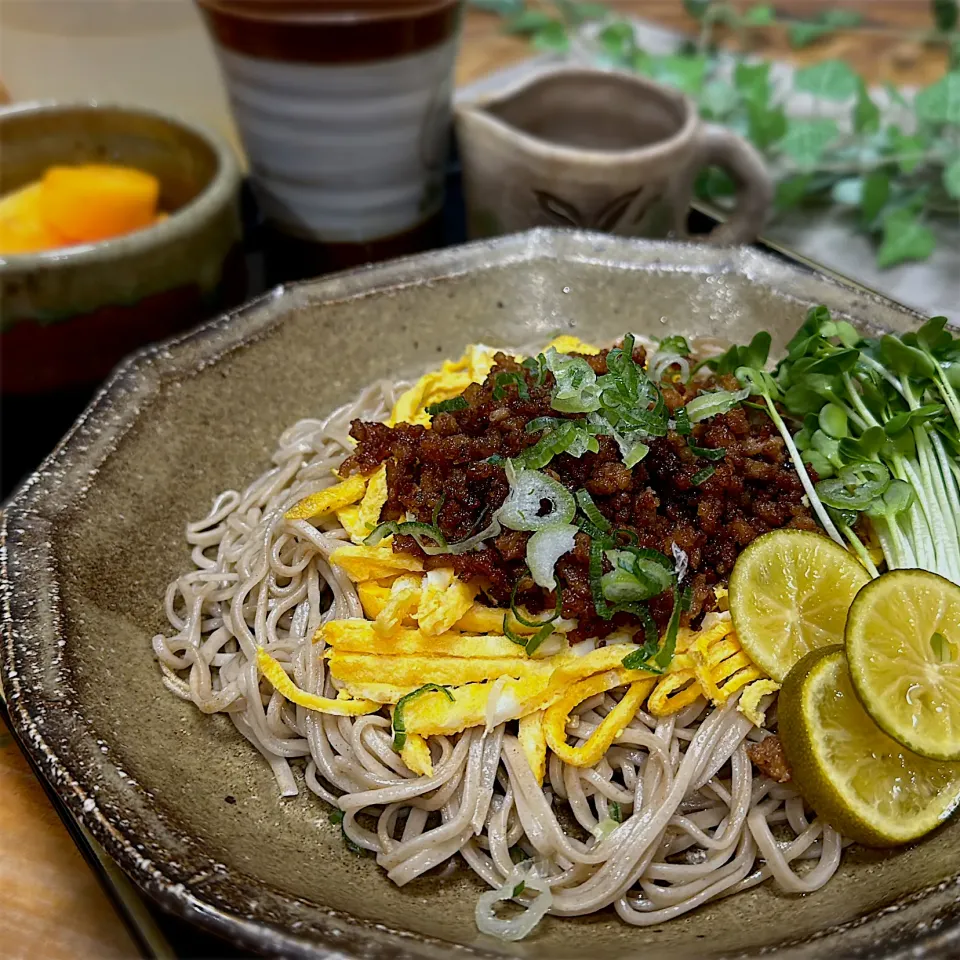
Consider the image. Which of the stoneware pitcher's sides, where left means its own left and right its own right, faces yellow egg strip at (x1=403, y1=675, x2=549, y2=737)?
left

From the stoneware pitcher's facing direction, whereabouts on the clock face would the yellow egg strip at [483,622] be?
The yellow egg strip is roughly at 9 o'clock from the stoneware pitcher.

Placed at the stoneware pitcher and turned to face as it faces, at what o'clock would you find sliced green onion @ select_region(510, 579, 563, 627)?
The sliced green onion is roughly at 9 o'clock from the stoneware pitcher.

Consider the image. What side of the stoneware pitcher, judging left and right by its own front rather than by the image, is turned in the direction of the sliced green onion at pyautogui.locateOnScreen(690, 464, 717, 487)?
left

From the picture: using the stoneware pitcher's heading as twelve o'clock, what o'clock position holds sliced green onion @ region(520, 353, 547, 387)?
The sliced green onion is roughly at 9 o'clock from the stoneware pitcher.

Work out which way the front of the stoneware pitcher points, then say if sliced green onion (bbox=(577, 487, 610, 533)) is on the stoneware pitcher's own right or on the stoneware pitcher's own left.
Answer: on the stoneware pitcher's own left

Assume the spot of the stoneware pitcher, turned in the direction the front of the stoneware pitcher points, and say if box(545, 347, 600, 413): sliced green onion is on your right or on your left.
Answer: on your left

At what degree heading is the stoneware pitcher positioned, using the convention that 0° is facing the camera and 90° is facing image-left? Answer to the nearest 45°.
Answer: approximately 90°

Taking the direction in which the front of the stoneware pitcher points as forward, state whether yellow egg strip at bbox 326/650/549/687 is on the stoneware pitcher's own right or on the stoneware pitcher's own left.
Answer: on the stoneware pitcher's own left
